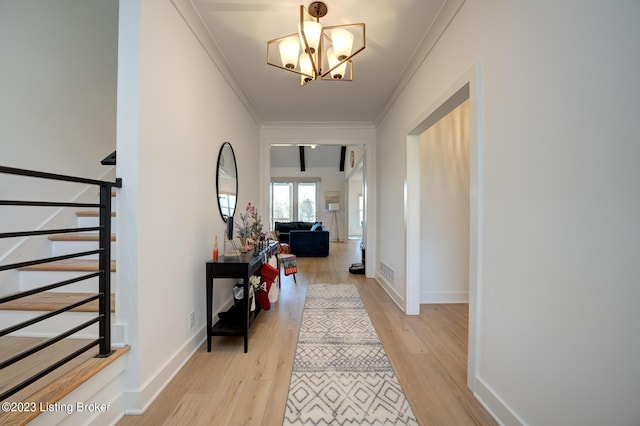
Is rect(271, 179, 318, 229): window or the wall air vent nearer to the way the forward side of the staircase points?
the wall air vent

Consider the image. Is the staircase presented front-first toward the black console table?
no

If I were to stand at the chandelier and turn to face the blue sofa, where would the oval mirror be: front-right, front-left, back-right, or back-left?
front-left

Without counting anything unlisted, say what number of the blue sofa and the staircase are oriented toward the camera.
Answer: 1

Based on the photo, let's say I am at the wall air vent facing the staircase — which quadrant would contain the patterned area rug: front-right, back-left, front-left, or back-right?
front-left

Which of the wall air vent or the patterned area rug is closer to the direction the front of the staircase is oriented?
the patterned area rug

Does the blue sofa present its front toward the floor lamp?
no

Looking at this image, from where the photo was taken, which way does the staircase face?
toward the camera

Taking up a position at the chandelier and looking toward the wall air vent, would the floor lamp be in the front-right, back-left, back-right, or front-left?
front-left
